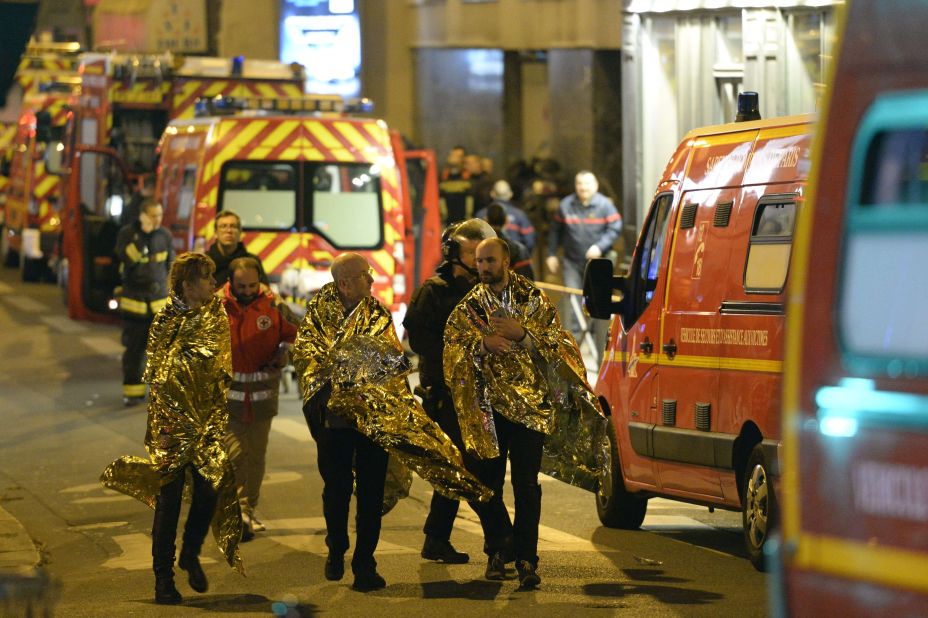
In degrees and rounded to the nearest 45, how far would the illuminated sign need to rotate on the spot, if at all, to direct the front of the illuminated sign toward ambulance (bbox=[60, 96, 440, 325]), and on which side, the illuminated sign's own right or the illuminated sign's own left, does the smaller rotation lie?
0° — it already faces it

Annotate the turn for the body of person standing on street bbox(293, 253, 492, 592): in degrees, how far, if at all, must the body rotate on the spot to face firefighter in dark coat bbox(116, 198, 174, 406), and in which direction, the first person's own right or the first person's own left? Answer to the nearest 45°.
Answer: approximately 180°

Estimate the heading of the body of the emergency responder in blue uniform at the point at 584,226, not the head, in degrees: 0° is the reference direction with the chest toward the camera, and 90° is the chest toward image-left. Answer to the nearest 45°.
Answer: approximately 0°

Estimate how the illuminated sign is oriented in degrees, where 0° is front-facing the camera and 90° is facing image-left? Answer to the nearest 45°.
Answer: approximately 0°

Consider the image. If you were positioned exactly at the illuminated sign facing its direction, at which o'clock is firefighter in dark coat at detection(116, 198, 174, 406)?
The firefighter in dark coat is roughly at 12 o'clock from the illuminated sign.
